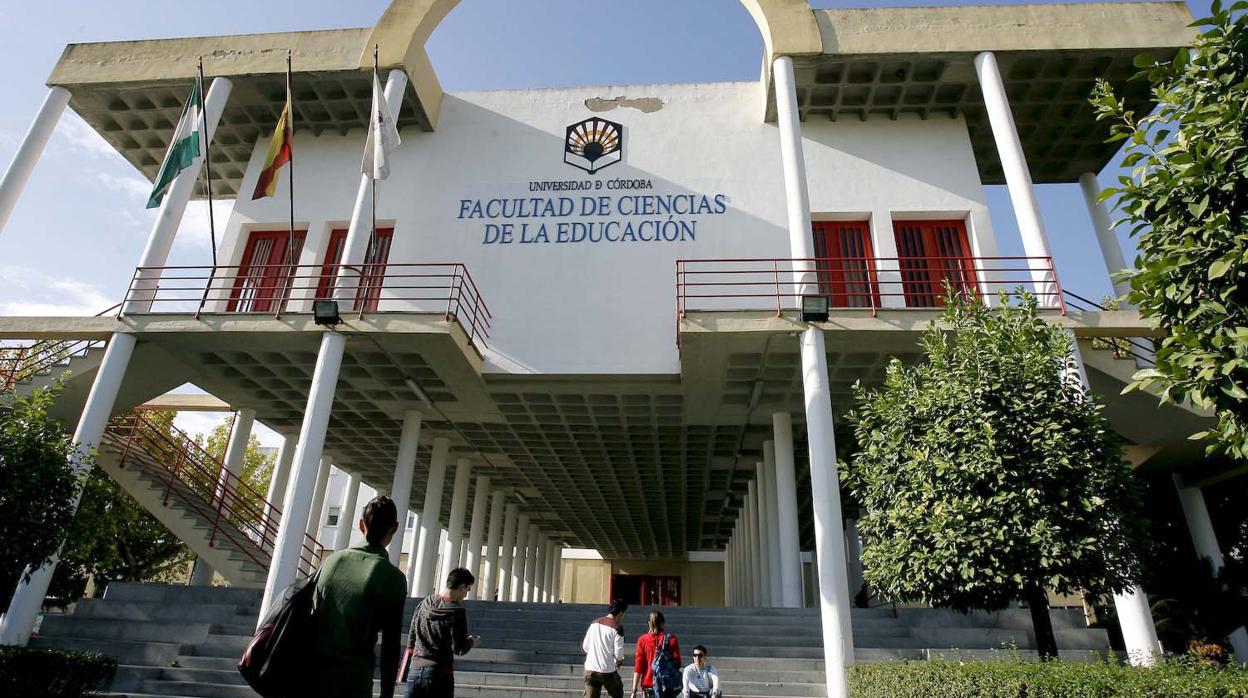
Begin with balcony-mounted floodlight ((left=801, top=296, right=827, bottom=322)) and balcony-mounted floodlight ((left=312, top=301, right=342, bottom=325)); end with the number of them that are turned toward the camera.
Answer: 2

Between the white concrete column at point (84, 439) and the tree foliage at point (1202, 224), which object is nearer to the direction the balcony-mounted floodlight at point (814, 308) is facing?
the tree foliage

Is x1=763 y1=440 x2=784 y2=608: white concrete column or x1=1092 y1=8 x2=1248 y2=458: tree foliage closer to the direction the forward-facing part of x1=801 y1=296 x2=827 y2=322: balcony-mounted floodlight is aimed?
the tree foliage

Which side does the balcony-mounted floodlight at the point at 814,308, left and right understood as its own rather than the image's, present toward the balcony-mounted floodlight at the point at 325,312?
right

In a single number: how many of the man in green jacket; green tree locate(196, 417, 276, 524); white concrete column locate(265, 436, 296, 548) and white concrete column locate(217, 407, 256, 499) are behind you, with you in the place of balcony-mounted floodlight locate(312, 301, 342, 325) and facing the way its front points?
3

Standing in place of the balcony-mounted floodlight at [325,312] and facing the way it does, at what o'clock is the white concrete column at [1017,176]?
The white concrete column is roughly at 10 o'clock from the balcony-mounted floodlight.

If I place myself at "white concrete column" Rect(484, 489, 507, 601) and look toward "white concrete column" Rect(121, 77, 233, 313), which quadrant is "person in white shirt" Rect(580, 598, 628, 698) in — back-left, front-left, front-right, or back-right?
front-left

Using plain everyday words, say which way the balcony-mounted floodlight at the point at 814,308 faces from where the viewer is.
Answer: facing the viewer

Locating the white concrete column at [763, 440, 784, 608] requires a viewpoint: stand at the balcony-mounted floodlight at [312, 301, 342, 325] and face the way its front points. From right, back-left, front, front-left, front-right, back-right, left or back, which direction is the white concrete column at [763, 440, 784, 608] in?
left

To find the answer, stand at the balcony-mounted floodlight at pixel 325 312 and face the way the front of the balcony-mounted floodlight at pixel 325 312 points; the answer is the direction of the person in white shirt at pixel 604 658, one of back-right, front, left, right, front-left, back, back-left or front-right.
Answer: front-left

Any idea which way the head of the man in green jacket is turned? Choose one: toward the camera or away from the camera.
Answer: away from the camera

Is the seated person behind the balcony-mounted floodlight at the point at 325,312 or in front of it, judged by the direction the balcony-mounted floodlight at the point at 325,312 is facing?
in front

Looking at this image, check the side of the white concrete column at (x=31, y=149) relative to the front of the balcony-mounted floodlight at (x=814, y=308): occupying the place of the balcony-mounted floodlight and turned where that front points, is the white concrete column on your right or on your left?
on your right

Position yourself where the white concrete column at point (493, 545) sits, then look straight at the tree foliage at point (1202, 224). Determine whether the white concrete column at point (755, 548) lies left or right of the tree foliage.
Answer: left

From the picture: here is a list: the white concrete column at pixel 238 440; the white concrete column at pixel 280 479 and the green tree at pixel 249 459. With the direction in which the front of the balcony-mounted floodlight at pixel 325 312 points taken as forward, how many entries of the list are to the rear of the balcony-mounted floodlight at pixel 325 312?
3

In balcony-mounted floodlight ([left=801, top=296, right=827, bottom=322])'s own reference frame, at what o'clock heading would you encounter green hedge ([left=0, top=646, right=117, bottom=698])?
The green hedge is roughly at 2 o'clock from the balcony-mounted floodlight.
